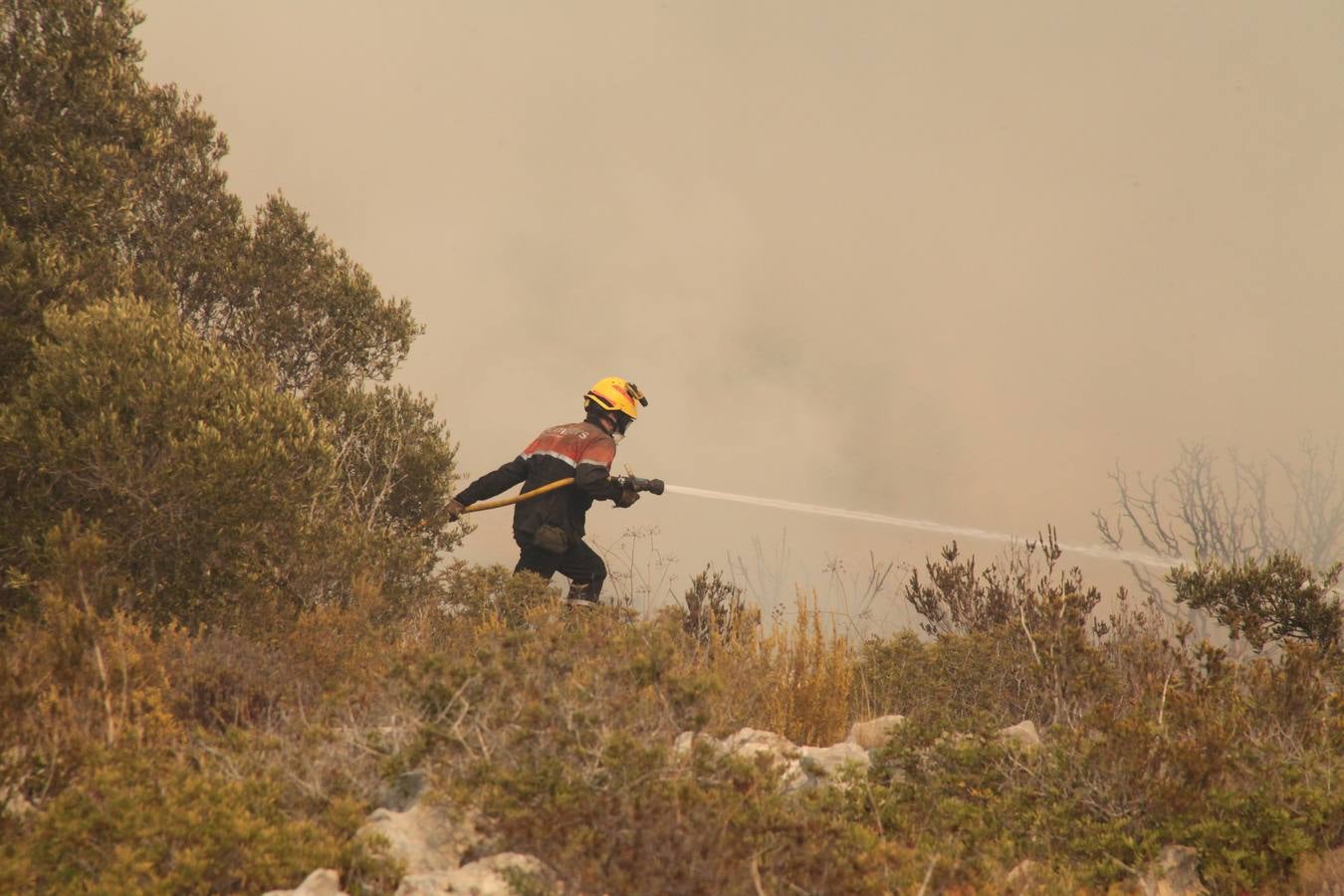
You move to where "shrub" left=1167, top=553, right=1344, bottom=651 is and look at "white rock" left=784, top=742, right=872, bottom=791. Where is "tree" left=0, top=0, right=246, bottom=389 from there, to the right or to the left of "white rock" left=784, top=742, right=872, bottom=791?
right

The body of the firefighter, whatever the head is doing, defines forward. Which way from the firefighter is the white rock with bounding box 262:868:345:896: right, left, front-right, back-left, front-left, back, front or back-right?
back-right

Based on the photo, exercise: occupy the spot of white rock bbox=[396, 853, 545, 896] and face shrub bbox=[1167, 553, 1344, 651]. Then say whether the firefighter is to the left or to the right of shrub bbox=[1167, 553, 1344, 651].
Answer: left

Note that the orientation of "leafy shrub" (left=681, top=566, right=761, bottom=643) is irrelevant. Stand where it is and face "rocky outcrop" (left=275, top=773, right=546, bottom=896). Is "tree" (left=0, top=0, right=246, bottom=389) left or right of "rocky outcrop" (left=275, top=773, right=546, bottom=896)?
right

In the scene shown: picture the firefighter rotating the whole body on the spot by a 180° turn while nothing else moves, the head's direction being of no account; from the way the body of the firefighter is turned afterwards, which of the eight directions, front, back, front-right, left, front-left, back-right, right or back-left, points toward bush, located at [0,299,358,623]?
front

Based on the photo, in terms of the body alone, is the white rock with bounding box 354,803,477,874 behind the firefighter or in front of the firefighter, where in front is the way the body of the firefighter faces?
behind

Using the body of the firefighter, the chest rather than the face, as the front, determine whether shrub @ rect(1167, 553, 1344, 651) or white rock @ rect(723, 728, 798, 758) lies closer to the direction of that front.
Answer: the shrub

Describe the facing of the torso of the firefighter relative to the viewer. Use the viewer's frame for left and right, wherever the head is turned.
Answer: facing away from the viewer and to the right of the viewer

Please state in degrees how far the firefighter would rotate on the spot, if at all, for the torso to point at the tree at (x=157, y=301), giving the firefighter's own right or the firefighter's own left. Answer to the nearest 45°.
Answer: approximately 135° to the firefighter's own left

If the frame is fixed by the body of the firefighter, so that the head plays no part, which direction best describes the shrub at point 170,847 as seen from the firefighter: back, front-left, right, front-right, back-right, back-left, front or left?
back-right

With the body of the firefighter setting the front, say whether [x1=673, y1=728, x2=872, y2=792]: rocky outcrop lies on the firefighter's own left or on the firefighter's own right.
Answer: on the firefighter's own right
